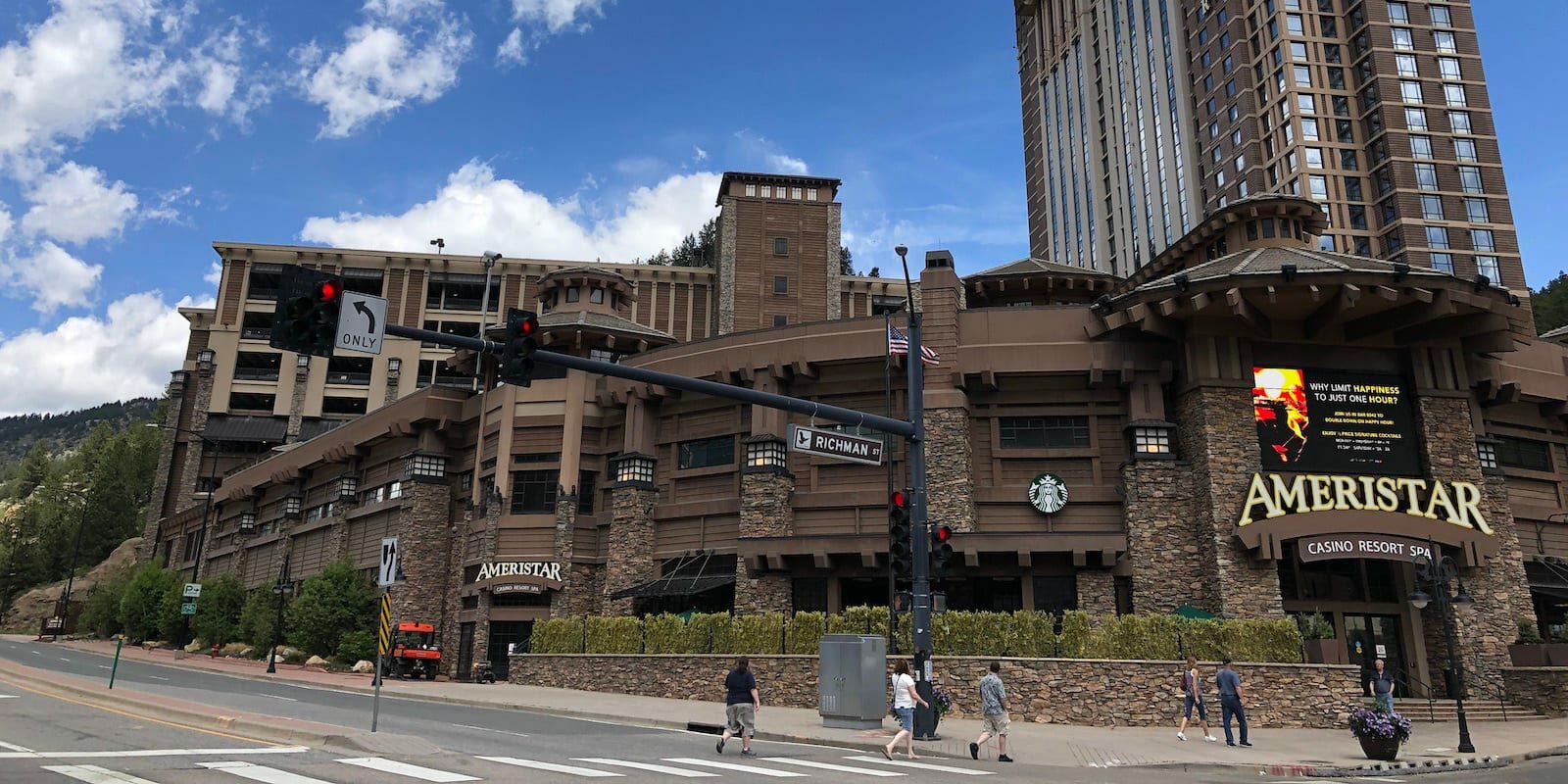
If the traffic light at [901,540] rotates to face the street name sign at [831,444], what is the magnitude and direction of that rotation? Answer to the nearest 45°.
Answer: approximately 45° to its right

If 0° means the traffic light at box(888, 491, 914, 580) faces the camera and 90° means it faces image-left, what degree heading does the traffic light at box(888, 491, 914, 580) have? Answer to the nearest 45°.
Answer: approximately 0°

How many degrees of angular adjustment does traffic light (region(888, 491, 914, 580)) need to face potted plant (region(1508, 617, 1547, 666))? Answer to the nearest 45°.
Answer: approximately 135° to its left

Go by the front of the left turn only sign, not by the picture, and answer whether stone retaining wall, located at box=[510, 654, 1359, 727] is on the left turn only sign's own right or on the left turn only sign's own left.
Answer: on the left turn only sign's own left

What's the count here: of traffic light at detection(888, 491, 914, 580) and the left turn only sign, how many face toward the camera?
2

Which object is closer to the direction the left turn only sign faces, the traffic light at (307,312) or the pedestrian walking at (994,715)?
the traffic light

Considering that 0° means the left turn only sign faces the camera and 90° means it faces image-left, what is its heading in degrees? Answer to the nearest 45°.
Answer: approximately 0°

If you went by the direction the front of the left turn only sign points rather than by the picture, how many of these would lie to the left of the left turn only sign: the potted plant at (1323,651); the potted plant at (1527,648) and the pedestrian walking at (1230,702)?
3

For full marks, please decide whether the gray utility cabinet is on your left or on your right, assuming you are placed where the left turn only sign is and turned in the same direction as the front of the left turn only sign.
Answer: on your left

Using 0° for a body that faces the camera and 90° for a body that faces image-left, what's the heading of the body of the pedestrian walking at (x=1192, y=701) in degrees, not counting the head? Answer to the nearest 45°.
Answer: approximately 270°

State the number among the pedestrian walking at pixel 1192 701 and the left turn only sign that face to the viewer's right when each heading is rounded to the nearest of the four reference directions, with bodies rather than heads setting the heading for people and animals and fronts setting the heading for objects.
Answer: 1

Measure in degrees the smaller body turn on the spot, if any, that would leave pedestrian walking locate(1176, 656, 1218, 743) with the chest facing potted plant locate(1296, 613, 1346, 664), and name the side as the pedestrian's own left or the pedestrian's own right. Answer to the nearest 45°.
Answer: approximately 45° to the pedestrian's own left
